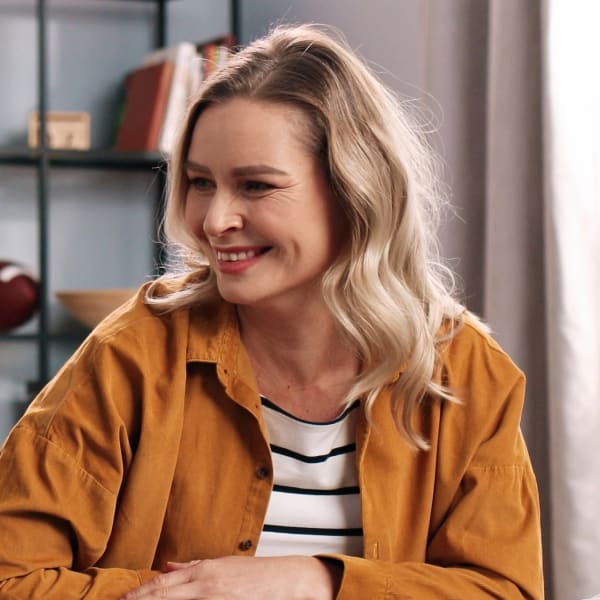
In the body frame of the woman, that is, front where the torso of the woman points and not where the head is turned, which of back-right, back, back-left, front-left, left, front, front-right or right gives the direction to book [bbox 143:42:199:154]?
back

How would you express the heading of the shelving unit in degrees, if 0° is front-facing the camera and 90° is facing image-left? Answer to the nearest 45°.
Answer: approximately 0°

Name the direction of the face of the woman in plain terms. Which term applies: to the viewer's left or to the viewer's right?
to the viewer's left

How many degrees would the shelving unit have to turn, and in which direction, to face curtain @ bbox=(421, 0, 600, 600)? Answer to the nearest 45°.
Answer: approximately 45° to its left

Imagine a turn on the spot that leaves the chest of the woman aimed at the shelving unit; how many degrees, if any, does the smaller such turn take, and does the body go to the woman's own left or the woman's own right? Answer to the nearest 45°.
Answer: approximately 180°

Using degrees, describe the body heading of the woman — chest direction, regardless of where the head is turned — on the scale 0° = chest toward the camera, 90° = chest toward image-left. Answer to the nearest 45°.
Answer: approximately 0°

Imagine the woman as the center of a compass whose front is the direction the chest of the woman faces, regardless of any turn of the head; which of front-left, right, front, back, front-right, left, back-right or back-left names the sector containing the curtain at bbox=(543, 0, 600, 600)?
back-left

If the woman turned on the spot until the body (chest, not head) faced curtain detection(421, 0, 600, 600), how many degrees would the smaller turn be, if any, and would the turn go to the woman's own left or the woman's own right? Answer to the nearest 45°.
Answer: approximately 135° to the woman's own left

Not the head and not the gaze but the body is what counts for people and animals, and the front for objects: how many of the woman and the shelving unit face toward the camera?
2

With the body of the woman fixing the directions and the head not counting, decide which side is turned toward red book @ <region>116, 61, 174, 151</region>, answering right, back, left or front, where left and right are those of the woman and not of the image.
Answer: back
